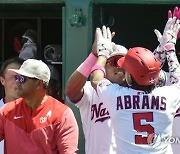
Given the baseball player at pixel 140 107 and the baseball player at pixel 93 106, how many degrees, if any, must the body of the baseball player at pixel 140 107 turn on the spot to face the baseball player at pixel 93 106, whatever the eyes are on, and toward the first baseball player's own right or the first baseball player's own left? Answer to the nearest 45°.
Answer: approximately 45° to the first baseball player's own left

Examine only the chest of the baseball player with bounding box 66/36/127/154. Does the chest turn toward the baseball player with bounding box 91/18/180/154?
yes

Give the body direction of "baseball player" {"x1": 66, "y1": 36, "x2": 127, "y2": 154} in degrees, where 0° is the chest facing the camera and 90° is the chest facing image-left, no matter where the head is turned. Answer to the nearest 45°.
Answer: approximately 315°

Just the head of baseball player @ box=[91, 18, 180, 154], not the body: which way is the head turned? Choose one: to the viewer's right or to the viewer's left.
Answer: to the viewer's left

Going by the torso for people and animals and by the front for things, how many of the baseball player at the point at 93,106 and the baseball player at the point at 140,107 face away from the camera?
1

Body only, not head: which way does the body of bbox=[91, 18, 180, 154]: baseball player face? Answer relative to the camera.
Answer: away from the camera

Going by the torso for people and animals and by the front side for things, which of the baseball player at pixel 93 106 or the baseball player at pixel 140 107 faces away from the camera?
the baseball player at pixel 140 107
